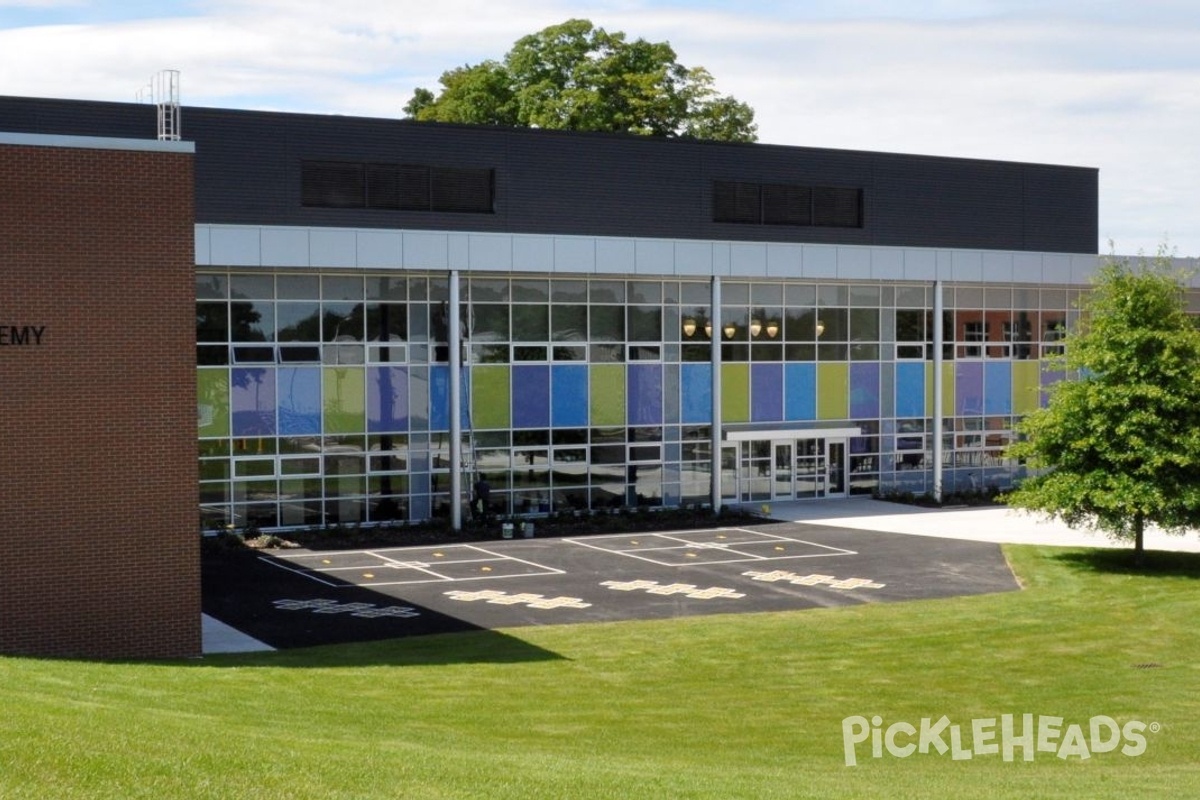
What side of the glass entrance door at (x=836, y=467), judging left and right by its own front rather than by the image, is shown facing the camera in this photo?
front

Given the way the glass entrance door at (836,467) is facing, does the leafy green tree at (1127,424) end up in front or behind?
in front
